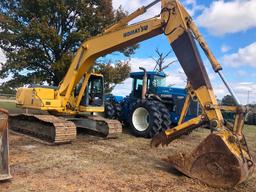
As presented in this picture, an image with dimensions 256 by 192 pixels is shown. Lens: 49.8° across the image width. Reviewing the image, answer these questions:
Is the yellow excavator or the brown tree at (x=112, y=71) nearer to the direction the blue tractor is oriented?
the yellow excavator

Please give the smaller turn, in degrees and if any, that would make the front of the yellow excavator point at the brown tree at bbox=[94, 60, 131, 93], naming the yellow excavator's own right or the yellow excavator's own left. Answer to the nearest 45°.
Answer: approximately 135° to the yellow excavator's own left

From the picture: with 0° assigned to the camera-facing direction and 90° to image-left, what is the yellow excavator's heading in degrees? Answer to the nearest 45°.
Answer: approximately 315°
